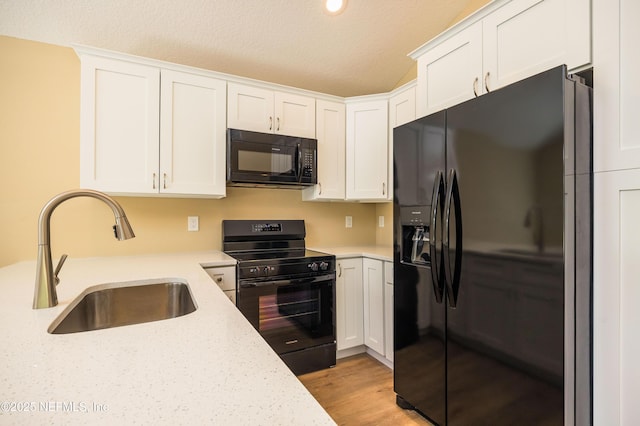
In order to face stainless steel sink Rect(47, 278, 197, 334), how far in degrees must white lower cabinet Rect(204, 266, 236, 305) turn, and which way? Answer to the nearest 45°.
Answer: approximately 45° to its right

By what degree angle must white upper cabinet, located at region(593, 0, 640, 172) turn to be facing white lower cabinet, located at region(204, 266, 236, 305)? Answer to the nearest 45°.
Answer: approximately 90° to its right

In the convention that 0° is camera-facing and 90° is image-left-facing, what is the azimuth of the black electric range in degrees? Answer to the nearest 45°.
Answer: approximately 0°
